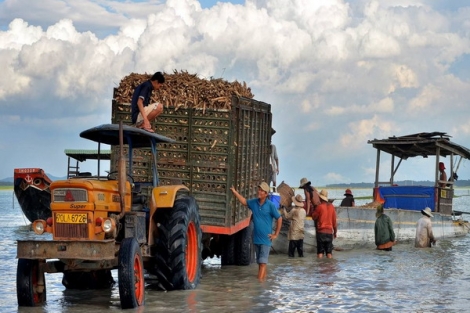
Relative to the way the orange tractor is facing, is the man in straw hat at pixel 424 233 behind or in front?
behind

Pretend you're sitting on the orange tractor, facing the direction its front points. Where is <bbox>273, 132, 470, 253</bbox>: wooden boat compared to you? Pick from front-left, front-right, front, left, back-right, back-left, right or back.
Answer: back

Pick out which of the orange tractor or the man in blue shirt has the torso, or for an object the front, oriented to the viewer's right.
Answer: the man in blue shirt

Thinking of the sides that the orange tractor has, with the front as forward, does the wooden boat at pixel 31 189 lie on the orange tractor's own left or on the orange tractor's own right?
on the orange tractor's own right

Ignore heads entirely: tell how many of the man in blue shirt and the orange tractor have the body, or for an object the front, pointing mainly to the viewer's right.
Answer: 1
